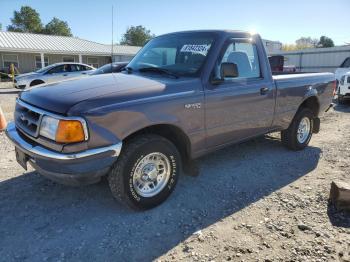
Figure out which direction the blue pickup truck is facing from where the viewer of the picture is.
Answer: facing the viewer and to the left of the viewer

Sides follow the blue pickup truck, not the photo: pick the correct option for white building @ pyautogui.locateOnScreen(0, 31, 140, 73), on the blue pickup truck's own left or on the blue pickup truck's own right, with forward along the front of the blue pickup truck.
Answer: on the blue pickup truck's own right

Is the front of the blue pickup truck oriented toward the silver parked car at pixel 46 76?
no
